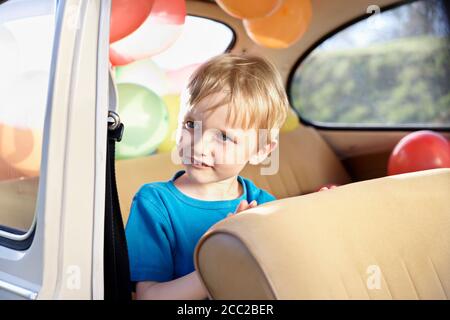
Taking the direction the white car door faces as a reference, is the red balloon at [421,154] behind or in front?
behind

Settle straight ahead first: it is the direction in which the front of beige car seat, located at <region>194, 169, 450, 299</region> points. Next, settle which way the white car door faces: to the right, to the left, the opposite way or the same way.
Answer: to the right

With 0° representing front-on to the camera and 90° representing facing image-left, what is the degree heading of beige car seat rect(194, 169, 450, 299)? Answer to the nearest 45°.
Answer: approximately 315°

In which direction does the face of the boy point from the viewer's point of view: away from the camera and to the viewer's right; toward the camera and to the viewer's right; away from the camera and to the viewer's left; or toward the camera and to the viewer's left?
toward the camera and to the viewer's left

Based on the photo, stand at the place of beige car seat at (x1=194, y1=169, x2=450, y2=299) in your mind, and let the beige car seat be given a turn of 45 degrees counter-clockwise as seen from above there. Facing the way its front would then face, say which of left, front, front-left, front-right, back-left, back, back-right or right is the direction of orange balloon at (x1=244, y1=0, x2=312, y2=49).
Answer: left

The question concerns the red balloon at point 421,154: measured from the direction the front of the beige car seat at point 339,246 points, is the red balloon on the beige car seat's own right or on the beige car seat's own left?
on the beige car seat's own left
